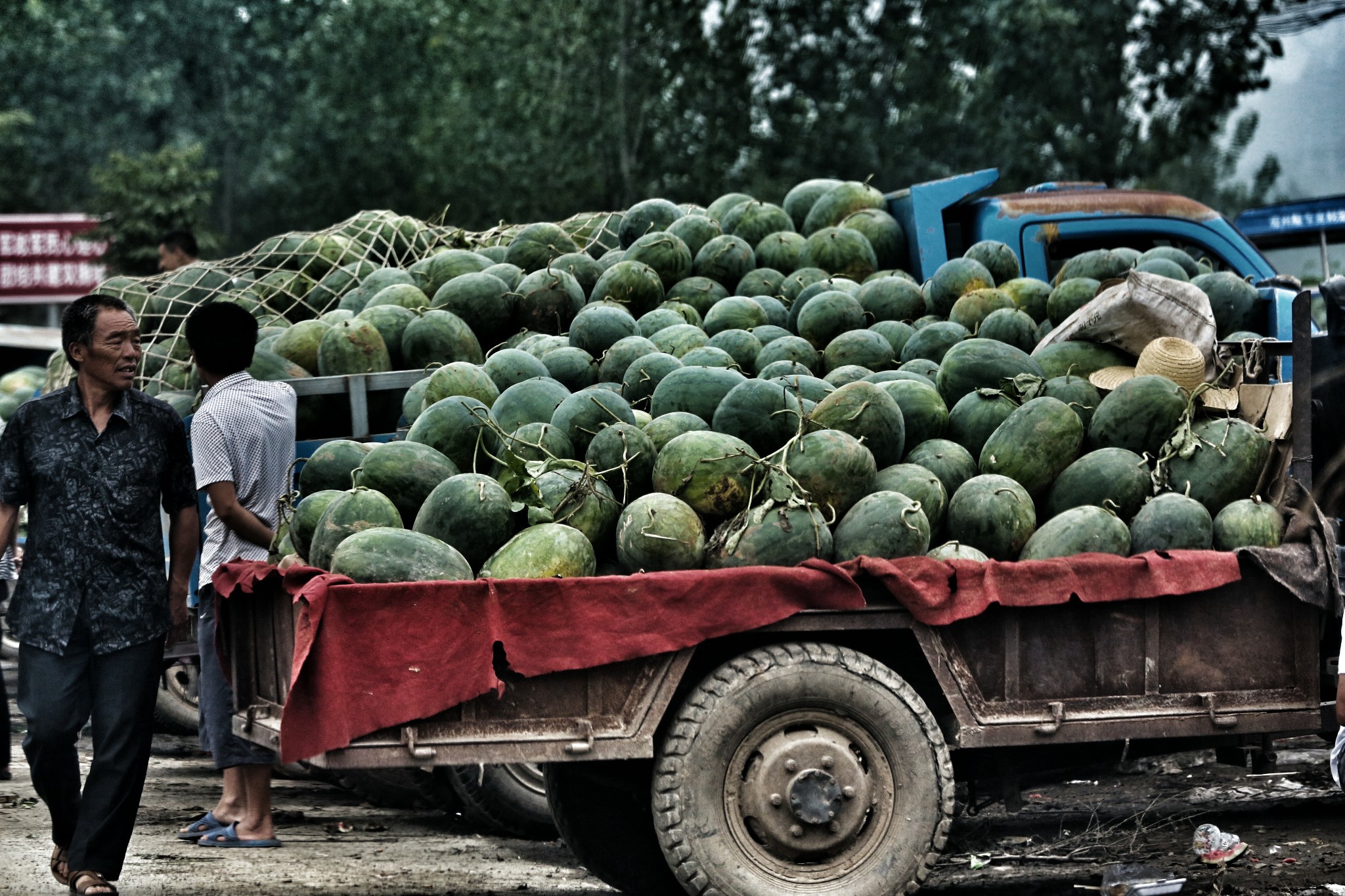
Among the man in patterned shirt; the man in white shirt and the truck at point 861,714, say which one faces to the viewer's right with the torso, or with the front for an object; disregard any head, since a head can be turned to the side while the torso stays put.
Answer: the truck

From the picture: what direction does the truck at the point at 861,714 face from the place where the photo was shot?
facing to the right of the viewer

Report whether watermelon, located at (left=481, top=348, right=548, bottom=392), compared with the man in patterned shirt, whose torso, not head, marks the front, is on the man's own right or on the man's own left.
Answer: on the man's own left

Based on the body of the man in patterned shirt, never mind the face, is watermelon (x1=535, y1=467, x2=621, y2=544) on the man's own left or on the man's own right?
on the man's own left
